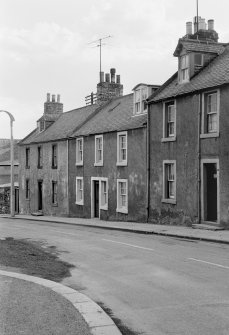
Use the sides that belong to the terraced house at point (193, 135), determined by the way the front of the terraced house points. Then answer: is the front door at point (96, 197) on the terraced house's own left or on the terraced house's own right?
on the terraced house's own right

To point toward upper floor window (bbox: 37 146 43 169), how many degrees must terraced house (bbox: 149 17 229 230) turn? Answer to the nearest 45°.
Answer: approximately 90° to its right

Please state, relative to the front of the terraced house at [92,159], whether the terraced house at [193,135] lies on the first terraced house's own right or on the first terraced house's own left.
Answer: on the first terraced house's own left

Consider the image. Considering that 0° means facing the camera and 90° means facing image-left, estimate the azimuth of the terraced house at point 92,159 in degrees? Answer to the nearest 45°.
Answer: approximately 45°

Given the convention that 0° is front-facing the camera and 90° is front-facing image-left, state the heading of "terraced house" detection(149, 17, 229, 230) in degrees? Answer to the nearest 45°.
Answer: approximately 45°
